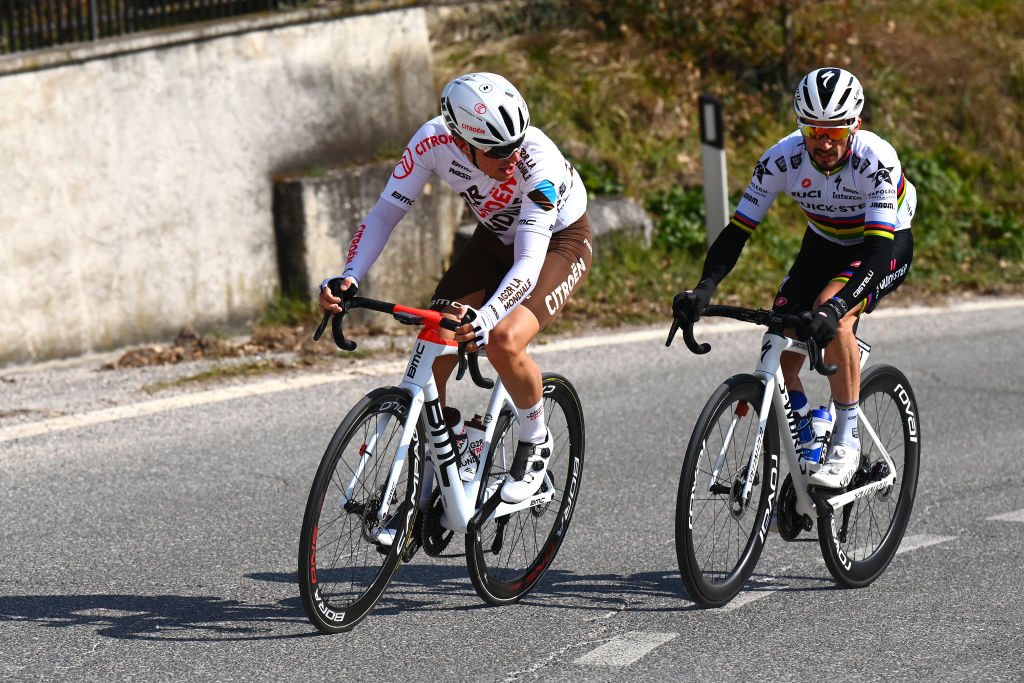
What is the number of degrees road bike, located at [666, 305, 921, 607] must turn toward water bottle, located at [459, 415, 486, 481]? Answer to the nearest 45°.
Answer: approximately 45° to its right

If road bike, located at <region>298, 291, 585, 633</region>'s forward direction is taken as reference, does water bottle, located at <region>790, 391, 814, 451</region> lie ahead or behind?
behind

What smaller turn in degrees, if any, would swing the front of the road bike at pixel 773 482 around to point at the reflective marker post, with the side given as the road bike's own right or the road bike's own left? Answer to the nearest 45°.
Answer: approximately 135° to the road bike's own right

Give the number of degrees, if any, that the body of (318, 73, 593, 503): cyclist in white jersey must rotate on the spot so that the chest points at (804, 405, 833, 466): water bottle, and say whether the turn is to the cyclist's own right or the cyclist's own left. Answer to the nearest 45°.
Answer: approximately 135° to the cyclist's own left

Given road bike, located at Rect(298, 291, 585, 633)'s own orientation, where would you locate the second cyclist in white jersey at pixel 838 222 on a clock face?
The second cyclist in white jersey is roughly at 7 o'clock from the road bike.

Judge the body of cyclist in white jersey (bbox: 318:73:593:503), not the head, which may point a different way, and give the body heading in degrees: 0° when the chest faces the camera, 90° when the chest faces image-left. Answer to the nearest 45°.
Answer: approximately 45°

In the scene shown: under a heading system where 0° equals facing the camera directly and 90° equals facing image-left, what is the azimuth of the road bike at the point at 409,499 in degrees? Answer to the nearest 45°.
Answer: approximately 45°

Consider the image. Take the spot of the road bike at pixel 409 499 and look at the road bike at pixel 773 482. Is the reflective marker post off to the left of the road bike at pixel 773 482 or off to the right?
left

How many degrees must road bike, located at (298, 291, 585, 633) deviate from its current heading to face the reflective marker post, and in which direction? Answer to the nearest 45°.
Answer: approximately 135° to its right

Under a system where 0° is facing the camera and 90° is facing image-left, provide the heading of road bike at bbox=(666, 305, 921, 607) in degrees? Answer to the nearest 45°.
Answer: approximately 45°

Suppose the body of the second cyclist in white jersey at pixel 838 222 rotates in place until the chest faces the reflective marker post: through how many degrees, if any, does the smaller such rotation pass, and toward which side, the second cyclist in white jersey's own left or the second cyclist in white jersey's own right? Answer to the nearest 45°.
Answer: approximately 135° to the second cyclist in white jersey's own right
